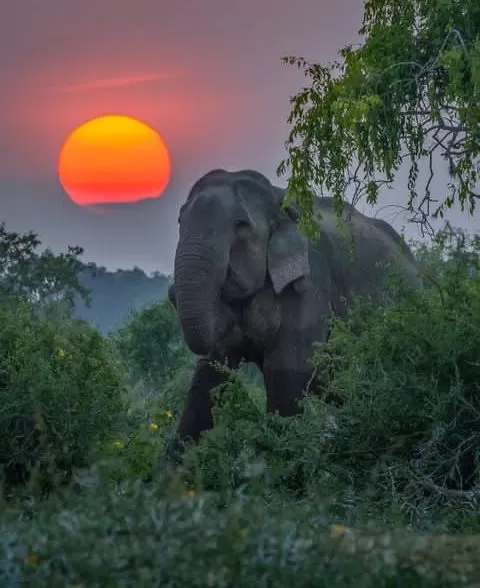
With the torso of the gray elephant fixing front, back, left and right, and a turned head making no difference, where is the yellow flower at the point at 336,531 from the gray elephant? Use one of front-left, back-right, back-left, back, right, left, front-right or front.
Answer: front-left

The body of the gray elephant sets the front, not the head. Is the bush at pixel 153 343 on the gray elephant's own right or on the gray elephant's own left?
on the gray elephant's own right

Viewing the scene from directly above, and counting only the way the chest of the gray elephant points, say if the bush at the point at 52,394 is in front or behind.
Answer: in front

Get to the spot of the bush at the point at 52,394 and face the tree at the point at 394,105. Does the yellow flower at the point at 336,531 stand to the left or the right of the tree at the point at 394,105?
right

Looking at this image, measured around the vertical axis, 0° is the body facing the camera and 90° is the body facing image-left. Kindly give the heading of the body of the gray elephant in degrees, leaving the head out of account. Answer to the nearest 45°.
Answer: approximately 45°

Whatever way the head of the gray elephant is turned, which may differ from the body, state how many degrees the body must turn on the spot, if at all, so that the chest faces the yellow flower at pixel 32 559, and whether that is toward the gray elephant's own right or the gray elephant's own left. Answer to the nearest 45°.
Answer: approximately 45° to the gray elephant's own left

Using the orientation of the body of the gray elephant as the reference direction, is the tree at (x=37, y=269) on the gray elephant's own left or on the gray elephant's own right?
on the gray elephant's own right

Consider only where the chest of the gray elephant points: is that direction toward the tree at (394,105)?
no
